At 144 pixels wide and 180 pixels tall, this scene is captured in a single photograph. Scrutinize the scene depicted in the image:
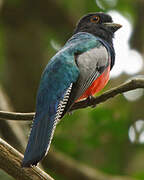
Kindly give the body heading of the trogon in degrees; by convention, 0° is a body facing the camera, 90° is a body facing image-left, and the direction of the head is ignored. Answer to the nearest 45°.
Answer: approximately 225°

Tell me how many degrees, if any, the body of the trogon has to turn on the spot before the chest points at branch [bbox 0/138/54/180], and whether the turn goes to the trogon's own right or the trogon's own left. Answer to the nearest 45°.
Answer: approximately 180°
